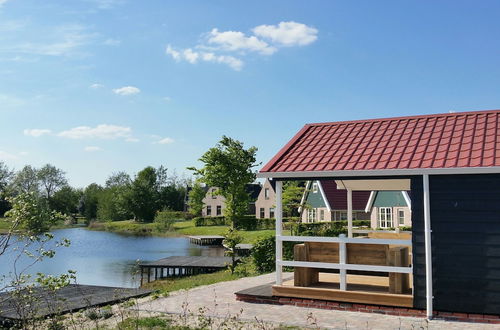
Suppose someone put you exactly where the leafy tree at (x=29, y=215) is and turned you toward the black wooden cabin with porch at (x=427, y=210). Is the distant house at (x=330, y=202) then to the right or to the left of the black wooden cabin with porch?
left

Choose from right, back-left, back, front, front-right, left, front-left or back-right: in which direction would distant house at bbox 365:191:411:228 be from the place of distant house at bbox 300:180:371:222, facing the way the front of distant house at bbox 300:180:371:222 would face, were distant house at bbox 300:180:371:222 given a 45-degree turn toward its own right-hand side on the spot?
back-left

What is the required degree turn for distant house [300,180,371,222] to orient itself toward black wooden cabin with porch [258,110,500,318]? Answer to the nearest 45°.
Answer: approximately 45° to its left

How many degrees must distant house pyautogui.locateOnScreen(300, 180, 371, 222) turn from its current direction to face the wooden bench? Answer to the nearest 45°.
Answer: approximately 45° to its left

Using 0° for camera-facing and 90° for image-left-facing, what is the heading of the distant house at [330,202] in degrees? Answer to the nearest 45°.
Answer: approximately 45°

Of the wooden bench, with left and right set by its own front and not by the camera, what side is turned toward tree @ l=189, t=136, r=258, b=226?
back
